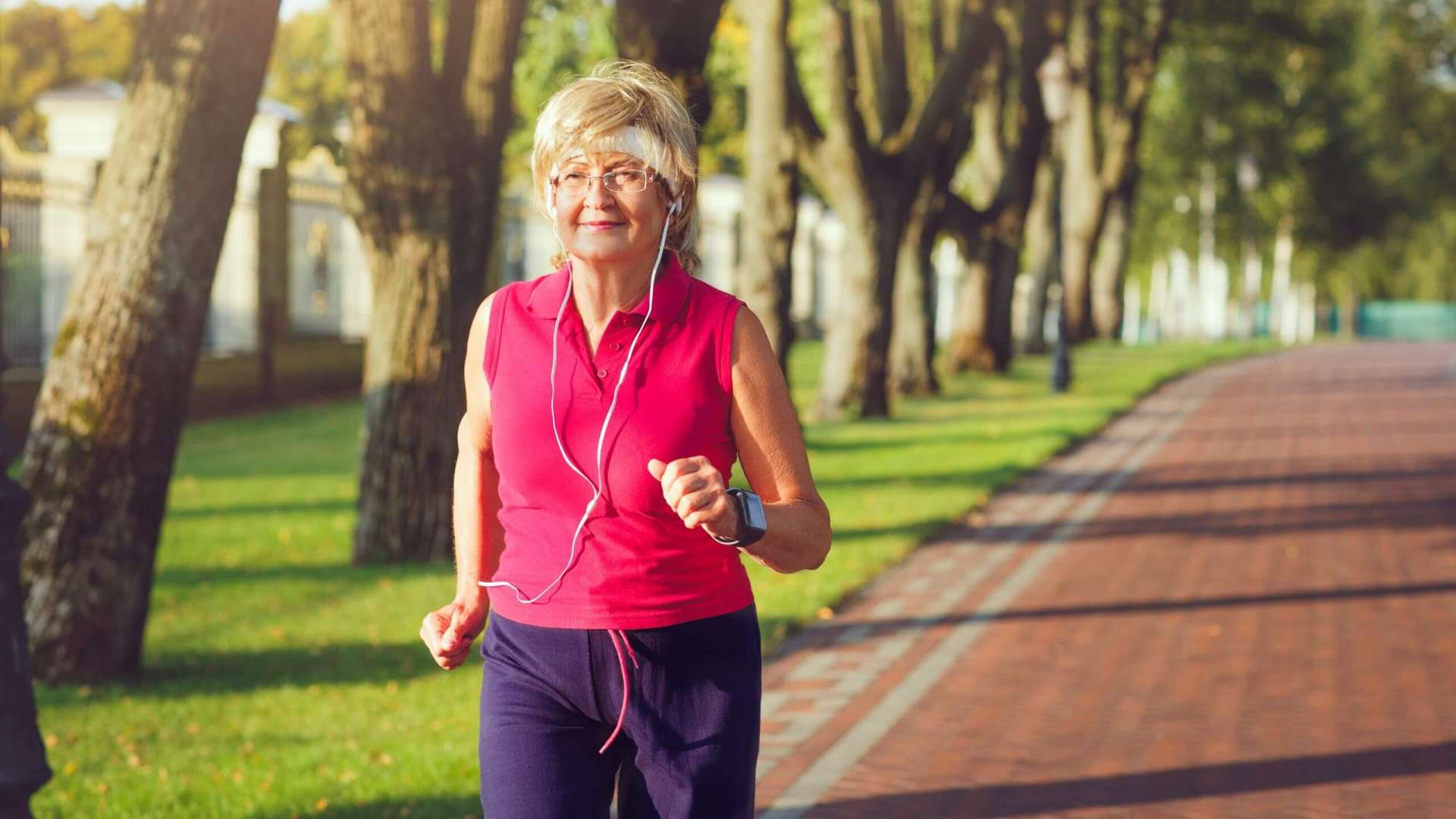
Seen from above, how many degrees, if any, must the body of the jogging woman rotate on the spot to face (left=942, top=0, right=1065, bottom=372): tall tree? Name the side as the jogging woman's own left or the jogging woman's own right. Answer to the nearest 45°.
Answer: approximately 180°

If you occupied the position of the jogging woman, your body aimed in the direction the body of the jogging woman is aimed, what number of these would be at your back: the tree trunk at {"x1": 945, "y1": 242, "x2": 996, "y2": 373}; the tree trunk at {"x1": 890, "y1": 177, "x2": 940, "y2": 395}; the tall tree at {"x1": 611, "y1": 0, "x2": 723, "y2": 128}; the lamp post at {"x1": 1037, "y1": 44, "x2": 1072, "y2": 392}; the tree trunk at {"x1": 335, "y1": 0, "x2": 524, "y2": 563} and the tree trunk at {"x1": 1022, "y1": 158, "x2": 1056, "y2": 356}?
6

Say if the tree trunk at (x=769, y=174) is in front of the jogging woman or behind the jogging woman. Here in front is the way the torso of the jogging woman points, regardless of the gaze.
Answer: behind

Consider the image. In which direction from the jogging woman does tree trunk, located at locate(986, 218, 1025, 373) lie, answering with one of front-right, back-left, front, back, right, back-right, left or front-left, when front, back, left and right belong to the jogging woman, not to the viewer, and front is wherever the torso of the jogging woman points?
back

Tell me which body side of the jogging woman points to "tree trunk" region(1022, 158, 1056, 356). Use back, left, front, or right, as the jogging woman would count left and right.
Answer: back

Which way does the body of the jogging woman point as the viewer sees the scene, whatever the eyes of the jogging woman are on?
toward the camera

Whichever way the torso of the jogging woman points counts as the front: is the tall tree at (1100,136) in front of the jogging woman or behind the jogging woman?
behind

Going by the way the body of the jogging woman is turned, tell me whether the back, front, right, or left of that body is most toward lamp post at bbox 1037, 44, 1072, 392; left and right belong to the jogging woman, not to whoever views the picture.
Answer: back

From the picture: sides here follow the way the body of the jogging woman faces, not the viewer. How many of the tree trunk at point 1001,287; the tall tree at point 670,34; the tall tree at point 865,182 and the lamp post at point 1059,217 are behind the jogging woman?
4

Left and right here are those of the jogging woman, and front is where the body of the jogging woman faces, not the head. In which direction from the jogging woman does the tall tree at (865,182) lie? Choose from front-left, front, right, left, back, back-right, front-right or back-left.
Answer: back

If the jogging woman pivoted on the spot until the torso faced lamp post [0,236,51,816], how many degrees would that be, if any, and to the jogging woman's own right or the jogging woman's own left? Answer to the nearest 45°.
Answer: approximately 135° to the jogging woman's own right

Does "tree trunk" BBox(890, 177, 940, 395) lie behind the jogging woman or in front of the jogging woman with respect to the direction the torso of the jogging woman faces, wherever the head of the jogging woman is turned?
behind

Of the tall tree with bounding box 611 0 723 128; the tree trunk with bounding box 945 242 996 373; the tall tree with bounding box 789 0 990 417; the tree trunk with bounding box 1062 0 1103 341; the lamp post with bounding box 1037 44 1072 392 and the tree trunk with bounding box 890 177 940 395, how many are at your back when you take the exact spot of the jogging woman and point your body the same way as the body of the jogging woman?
6

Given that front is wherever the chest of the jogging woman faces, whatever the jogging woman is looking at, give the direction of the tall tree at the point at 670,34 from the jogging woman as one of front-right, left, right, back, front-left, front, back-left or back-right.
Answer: back

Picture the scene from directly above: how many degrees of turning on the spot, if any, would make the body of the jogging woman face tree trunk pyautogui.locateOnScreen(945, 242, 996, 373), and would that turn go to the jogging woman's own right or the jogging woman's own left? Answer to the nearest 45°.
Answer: approximately 180°

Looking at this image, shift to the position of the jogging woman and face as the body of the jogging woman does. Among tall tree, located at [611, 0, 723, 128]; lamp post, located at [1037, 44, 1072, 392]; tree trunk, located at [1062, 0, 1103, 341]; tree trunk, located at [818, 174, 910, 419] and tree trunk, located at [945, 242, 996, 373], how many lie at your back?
5
